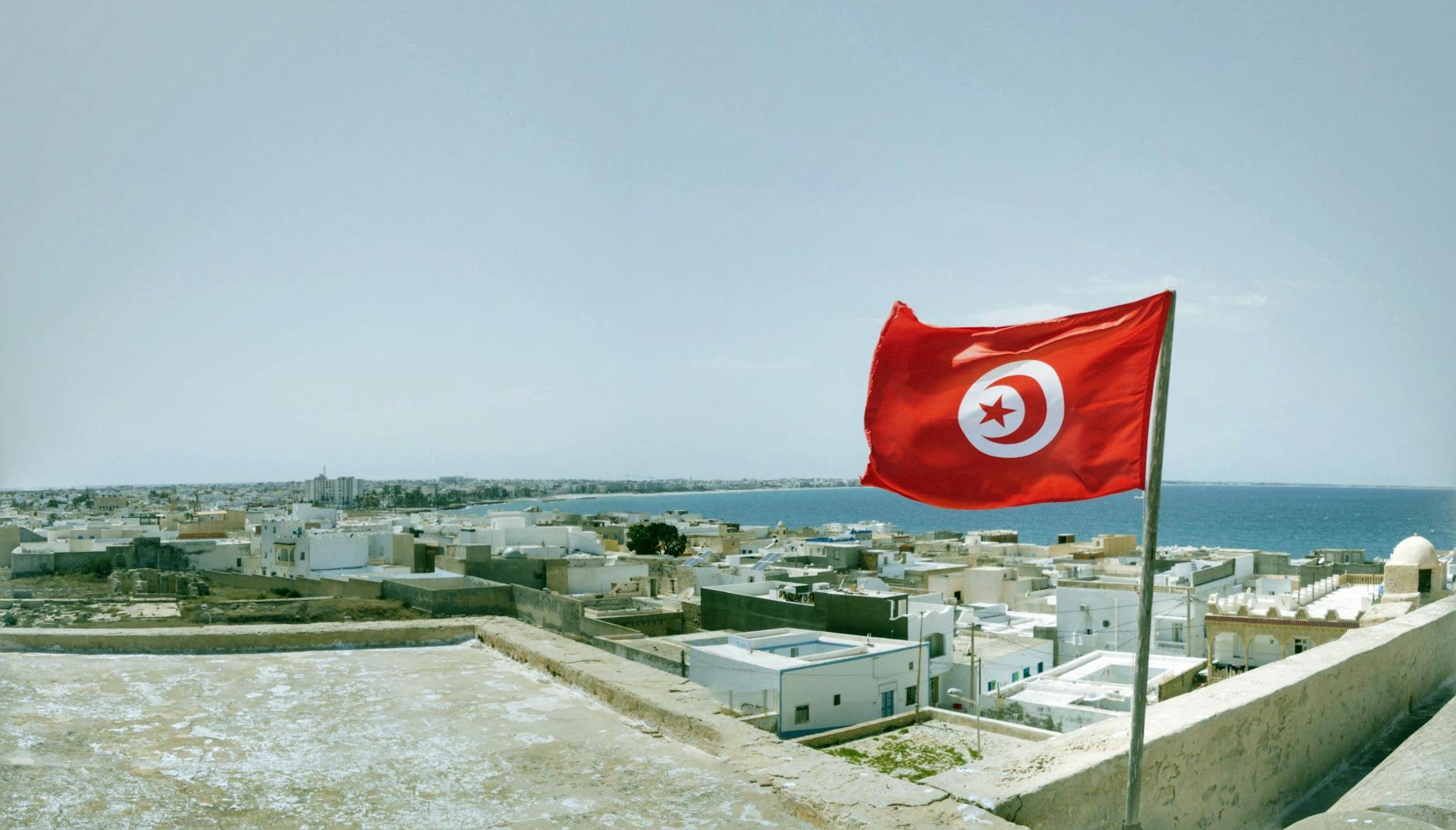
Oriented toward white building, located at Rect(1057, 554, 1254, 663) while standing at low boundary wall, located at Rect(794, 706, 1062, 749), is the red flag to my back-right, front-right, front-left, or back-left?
back-right

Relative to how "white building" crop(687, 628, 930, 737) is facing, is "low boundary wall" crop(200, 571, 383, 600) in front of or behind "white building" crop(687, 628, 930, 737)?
behind

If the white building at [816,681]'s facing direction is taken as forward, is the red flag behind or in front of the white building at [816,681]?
in front

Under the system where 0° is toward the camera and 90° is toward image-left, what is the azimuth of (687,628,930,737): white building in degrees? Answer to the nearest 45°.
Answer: approximately 315°

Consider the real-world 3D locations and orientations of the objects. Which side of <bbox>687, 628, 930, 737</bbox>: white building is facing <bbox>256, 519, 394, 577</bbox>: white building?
back

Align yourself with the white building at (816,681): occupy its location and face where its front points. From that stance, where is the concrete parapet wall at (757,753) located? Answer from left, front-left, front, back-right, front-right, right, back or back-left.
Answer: front-right

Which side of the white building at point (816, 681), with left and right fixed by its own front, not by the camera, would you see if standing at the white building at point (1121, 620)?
left

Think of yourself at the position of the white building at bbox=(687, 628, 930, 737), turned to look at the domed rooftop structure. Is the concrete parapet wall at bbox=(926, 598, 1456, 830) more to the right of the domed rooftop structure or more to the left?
right
